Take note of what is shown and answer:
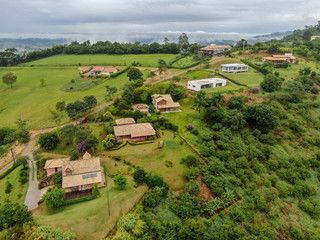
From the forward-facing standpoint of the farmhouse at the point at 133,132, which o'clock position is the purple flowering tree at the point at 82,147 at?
The purple flowering tree is roughly at 2 o'clock from the farmhouse.

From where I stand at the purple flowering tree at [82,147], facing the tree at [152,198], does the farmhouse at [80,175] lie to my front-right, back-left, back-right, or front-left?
front-right

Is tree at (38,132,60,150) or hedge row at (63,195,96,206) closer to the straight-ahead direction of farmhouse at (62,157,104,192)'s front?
the hedge row

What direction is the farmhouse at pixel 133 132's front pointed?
toward the camera

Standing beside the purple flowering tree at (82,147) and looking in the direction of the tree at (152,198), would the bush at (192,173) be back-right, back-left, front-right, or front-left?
front-left

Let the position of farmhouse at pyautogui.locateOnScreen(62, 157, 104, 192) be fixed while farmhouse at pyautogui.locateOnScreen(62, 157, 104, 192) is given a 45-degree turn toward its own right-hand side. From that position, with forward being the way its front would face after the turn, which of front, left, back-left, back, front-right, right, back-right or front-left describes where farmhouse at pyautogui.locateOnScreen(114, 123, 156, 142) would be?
back

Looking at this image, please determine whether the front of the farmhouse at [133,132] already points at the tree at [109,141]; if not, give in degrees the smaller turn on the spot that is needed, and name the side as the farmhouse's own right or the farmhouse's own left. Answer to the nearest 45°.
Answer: approximately 45° to the farmhouse's own right

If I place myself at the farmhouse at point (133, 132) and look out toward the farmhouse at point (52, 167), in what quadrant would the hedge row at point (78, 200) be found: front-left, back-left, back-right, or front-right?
front-left

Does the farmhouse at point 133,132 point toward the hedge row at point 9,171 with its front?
no

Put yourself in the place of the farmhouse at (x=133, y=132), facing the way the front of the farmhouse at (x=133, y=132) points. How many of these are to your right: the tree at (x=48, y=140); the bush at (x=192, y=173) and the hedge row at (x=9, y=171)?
2

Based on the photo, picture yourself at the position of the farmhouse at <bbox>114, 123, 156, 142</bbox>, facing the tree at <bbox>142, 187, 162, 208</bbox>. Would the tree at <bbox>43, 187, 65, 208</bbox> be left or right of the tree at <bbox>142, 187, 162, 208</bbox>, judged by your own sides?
right

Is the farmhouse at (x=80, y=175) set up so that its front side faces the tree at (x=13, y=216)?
no

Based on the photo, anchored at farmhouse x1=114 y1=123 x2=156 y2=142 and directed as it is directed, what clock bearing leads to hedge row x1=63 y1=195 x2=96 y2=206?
The hedge row is roughly at 1 o'clock from the farmhouse.

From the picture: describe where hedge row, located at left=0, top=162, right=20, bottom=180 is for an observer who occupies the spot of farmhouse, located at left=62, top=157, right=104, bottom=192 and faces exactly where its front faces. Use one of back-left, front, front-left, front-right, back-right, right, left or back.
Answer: back-right

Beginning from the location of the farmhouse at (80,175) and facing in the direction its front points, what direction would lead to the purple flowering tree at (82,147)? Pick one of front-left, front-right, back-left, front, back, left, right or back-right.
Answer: back

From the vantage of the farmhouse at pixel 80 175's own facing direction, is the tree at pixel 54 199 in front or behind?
in front

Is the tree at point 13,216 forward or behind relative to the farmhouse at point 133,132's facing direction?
forward

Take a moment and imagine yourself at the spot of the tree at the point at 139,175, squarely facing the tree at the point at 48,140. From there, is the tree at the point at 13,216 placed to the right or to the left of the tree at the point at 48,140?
left

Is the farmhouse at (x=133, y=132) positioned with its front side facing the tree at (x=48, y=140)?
no

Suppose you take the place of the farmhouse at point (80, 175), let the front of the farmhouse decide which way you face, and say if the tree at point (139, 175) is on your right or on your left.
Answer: on your left

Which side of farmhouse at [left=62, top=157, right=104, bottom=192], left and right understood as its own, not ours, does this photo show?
front
